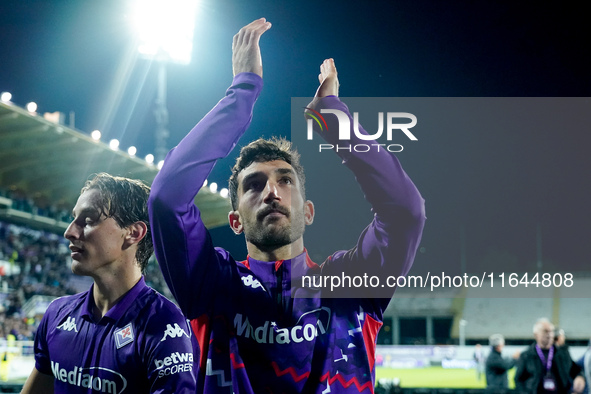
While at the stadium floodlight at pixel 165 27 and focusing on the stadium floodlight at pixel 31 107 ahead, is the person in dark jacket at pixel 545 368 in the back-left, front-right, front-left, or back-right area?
front-left

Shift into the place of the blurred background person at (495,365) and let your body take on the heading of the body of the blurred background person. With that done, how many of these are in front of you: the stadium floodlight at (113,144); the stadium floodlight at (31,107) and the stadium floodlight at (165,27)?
0

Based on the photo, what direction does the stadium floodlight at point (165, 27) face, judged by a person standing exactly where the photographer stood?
facing the viewer

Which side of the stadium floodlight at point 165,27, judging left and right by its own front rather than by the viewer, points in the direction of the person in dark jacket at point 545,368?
front

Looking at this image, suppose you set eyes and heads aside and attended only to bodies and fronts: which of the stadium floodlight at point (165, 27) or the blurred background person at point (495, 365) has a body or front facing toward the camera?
the stadium floodlight

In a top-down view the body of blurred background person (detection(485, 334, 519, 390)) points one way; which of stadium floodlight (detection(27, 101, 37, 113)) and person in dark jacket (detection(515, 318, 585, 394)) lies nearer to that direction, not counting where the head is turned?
the person in dark jacket
